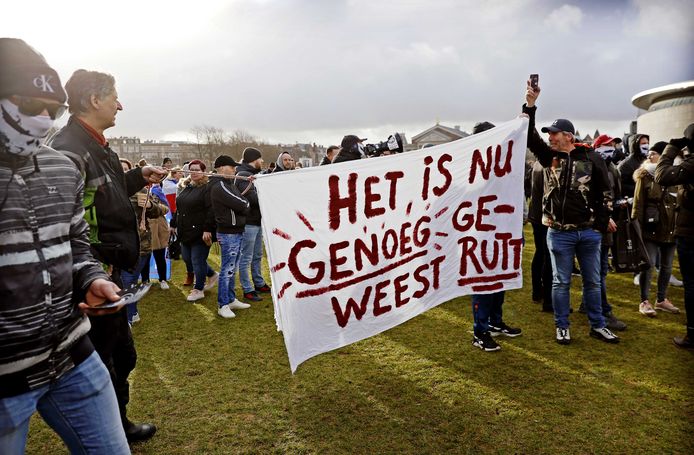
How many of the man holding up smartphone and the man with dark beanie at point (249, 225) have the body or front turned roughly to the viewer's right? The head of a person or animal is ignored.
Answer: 1

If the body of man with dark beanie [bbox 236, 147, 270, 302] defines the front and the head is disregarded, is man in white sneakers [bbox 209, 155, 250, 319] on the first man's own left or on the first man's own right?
on the first man's own right

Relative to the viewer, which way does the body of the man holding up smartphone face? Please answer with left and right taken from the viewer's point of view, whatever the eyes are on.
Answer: facing the viewer and to the left of the viewer

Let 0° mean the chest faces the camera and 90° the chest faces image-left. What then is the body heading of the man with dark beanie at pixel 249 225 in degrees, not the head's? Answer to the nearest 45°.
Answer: approximately 270°

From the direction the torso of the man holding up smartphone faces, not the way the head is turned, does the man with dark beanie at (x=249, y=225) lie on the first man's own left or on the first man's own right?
on the first man's own right

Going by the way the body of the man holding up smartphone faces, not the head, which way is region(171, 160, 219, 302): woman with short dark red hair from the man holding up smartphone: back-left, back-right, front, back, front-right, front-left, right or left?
front-right

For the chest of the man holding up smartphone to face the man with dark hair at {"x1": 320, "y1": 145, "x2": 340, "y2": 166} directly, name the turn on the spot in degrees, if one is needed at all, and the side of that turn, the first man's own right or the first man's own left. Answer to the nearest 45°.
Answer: approximately 90° to the first man's own right
